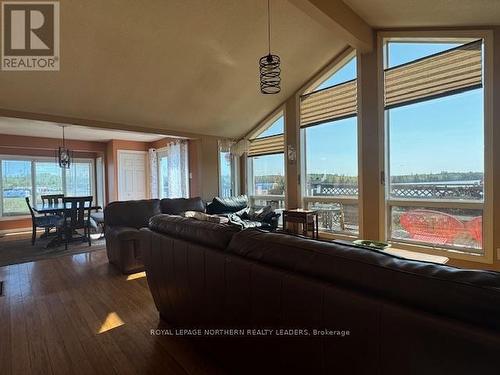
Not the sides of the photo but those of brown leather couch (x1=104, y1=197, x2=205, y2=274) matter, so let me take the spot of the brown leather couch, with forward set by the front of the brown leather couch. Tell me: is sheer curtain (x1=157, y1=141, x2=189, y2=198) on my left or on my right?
on my left

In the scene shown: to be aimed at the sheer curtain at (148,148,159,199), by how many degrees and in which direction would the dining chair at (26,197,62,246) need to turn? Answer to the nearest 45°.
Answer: approximately 45° to its left

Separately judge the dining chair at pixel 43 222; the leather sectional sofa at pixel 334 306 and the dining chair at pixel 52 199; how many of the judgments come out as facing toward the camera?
1

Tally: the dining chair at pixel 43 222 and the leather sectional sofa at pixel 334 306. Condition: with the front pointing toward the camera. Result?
0

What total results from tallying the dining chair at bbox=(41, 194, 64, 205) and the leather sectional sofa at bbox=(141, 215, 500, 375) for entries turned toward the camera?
1

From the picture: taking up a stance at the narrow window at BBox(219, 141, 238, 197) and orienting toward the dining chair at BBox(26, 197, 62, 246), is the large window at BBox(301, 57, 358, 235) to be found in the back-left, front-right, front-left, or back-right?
back-left

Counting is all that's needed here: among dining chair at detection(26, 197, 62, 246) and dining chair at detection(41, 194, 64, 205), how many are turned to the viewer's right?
1

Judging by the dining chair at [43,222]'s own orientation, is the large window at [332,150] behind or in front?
in front

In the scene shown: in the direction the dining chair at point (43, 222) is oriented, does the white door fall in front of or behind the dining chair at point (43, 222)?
in front

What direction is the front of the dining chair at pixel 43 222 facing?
to the viewer's right

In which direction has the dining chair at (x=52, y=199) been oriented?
toward the camera

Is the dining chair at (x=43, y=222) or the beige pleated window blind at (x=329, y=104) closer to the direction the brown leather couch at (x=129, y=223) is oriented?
the beige pleated window blind
